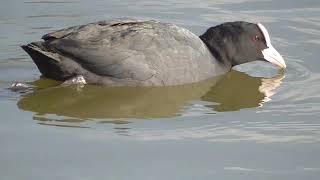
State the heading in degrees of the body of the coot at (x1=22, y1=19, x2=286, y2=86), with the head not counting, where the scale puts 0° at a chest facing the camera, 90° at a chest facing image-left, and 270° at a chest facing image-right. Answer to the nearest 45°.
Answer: approximately 270°
